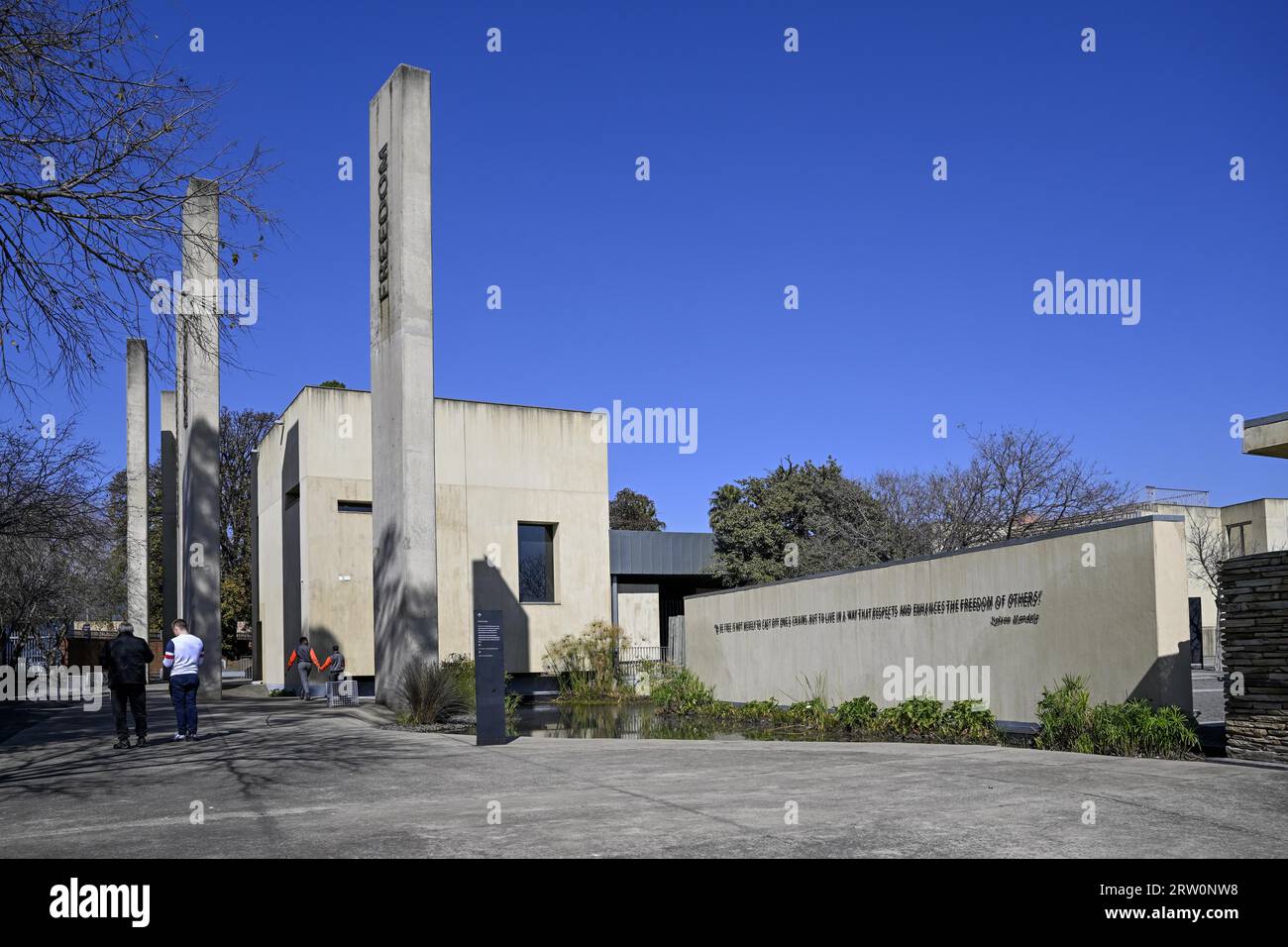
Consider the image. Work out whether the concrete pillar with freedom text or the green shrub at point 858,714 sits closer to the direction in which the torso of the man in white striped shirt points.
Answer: the concrete pillar with freedom text

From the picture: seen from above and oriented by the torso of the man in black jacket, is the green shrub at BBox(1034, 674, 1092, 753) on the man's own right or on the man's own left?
on the man's own right

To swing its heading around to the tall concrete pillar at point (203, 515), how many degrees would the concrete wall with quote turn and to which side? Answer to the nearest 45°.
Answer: approximately 90° to its right

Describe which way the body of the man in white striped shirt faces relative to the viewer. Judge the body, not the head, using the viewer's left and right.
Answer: facing away from the viewer and to the left of the viewer

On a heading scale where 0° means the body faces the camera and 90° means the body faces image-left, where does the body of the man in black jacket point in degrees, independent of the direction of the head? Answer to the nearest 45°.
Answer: approximately 180°

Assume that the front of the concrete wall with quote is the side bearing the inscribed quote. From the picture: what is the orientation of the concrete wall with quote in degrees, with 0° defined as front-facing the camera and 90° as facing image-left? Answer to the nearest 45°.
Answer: approximately 45°

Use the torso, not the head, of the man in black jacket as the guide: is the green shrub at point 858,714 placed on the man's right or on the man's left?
on the man's right

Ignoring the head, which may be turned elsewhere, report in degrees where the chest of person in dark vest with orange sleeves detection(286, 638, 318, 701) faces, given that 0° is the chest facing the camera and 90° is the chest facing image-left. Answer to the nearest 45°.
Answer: approximately 180°
